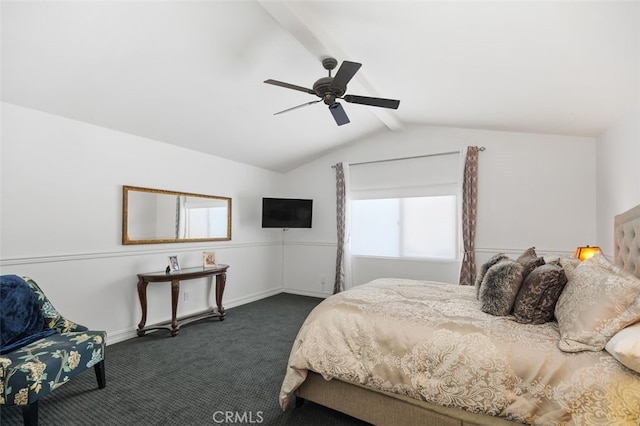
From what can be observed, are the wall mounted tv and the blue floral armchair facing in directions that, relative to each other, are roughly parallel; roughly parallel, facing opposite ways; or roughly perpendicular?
roughly perpendicular

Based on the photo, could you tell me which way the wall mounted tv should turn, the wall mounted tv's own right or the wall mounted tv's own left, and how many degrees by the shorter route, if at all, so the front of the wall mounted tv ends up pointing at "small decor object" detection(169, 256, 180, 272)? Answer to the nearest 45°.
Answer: approximately 45° to the wall mounted tv's own right

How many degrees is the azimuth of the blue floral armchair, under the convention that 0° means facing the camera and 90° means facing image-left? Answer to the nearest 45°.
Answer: approximately 315°

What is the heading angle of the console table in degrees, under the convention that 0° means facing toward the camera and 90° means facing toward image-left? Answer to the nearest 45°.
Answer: approximately 315°

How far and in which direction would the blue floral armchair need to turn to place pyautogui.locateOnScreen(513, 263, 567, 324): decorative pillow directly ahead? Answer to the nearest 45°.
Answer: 0° — it already faces it

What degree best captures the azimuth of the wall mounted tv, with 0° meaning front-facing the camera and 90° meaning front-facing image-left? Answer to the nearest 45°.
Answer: approximately 0°
